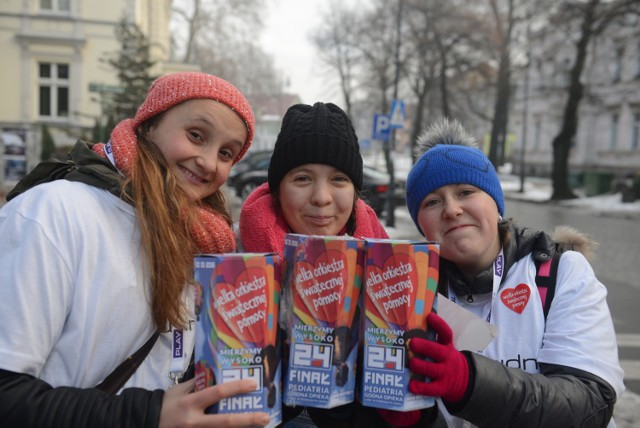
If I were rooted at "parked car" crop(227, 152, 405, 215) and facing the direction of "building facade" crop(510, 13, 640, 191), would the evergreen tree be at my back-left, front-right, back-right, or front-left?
back-left

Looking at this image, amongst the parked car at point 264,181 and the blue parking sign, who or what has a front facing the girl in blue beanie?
the blue parking sign

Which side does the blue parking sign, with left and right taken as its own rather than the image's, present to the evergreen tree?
right

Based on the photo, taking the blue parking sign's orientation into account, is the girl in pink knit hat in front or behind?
in front

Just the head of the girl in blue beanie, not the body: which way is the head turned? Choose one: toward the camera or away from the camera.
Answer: toward the camera

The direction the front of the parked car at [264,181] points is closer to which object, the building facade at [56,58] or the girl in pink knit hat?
the building facade

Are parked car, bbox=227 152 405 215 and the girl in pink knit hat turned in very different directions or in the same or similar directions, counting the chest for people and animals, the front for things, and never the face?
very different directions

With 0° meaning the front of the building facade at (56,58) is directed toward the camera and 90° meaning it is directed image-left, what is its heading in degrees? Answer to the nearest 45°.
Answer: approximately 0°

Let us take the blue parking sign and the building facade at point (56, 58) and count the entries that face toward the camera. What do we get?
2

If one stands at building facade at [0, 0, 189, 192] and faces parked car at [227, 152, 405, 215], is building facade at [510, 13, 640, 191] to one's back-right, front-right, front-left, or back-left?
front-left

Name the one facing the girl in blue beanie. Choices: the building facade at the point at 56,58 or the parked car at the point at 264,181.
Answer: the building facade

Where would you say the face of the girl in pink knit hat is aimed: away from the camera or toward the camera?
toward the camera

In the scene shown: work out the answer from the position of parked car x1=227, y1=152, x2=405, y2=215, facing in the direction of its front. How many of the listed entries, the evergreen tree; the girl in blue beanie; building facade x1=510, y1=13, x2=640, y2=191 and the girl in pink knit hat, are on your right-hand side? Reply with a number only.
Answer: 1

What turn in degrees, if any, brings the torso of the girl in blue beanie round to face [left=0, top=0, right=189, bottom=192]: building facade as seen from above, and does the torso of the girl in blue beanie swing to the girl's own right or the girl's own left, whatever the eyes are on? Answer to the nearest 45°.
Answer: approximately 90° to the girl's own right

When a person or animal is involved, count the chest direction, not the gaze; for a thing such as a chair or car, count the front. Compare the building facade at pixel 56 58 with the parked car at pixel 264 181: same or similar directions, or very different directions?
very different directions

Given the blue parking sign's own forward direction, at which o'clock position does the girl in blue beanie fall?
The girl in blue beanie is roughly at 12 o'clock from the blue parking sign.
